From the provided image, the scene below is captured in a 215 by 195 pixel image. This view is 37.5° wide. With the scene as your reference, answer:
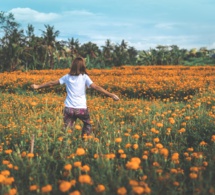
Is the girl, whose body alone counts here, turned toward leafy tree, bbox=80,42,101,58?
yes

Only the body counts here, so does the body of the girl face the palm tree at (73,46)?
yes

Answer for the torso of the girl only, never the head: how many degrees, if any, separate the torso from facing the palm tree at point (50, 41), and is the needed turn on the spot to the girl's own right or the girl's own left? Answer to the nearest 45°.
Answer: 0° — they already face it

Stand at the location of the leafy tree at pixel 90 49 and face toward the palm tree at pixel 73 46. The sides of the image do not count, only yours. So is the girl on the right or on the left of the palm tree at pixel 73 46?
left

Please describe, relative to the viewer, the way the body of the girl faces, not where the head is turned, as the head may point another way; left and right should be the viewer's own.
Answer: facing away from the viewer

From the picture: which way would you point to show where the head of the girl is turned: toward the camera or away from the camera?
away from the camera
